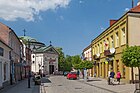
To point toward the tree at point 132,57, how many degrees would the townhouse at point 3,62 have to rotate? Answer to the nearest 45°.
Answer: approximately 45° to its right

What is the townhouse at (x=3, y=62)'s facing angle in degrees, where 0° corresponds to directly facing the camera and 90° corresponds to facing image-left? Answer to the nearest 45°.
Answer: approximately 270°
